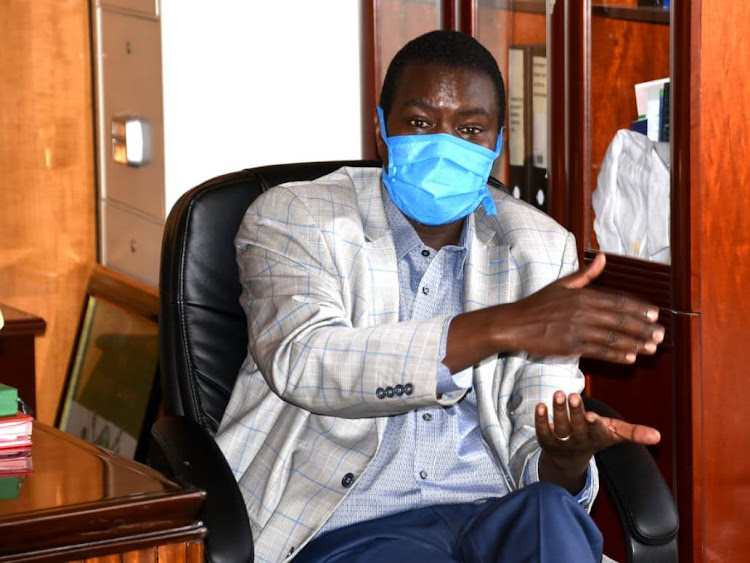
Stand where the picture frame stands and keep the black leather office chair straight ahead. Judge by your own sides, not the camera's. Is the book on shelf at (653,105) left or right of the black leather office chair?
left

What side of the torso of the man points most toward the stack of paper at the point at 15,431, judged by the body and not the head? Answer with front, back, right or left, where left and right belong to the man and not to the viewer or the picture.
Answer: right

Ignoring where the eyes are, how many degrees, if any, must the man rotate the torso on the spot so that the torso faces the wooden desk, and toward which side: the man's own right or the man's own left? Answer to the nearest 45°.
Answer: approximately 90° to the man's own right

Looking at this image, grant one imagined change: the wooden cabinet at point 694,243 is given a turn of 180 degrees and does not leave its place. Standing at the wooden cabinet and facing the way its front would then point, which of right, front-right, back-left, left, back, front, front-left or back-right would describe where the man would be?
back

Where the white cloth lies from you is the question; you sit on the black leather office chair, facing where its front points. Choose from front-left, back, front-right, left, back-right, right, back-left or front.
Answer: left

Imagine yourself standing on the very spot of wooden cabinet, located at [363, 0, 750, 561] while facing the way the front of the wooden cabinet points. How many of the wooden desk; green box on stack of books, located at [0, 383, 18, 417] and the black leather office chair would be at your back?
0

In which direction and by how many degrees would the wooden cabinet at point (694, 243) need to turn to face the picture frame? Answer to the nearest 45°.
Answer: approximately 90° to its right

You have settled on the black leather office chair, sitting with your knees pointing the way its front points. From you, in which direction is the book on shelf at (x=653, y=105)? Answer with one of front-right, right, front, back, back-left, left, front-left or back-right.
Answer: left

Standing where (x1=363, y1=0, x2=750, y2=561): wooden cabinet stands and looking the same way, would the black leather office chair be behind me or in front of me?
in front

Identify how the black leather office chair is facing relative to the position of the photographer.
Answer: facing the viewer and to the right of the viewer

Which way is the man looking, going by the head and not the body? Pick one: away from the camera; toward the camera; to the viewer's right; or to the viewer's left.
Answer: toward the camera

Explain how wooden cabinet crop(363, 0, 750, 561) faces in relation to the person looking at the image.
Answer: facing the viewer and to the left of the viewer
